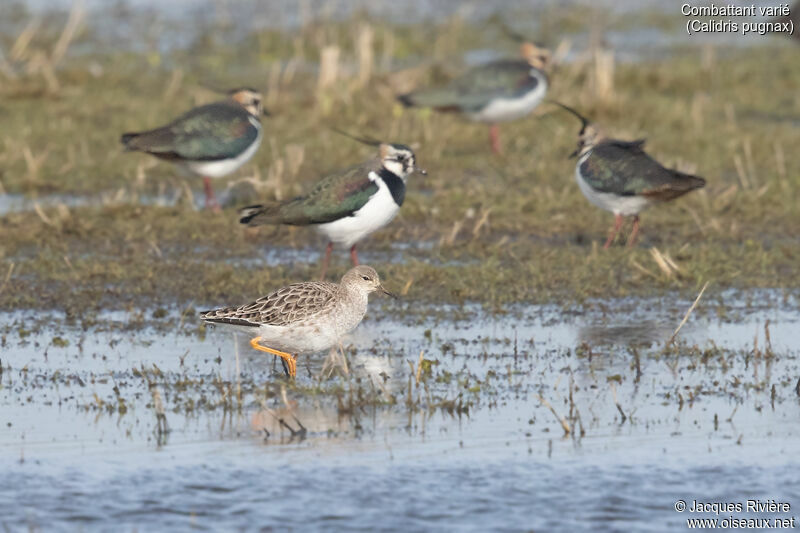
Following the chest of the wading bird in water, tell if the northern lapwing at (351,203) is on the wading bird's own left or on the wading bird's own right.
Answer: on the wading bird's own left

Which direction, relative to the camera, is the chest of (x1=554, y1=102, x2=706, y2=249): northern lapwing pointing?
to the viewer's left

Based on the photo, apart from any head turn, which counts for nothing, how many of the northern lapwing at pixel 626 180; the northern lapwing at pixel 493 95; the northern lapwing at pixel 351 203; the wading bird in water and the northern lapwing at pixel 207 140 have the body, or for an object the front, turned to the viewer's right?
4

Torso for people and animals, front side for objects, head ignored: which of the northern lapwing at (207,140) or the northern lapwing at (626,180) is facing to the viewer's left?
the northern lapwing at (626,180)

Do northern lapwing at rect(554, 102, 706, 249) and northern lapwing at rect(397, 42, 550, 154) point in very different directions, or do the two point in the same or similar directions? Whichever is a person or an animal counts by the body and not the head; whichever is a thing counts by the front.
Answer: very different directions

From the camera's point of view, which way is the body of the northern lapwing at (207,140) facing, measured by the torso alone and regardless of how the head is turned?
to the viewer's right

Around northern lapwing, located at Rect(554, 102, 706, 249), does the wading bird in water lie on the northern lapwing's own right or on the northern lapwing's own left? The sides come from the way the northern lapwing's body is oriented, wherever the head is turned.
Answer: on the northern lapwing's own left

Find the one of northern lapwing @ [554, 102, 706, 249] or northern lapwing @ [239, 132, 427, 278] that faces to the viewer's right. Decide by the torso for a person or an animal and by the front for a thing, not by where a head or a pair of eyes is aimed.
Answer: northern lapwing @ [239, 132, 427, 278]

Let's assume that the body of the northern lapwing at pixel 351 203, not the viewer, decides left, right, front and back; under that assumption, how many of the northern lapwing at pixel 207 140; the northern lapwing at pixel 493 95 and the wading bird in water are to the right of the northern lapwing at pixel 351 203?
1

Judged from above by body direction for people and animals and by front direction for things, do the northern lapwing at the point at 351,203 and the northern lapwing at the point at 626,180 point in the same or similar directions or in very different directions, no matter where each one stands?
very different directions

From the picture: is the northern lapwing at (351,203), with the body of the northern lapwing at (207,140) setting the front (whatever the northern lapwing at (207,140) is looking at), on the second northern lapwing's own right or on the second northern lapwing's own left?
on the second northern lapwing's own right

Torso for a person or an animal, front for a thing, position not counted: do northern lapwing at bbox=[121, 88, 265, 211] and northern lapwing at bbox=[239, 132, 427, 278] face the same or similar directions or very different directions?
same or similar directions

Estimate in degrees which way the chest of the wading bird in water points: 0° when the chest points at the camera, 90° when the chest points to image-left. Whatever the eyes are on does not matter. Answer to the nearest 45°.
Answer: approximately 270°

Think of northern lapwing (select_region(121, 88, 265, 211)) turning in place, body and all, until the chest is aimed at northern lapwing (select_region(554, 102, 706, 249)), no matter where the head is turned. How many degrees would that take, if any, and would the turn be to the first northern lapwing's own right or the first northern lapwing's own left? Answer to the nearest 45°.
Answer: approximately 45° to the first northern lapwing's own right

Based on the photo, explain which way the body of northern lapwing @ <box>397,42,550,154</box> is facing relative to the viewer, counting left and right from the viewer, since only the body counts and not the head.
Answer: facing to the right of the viewer

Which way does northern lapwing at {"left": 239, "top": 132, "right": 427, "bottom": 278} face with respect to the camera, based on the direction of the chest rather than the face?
to the viewer's right
